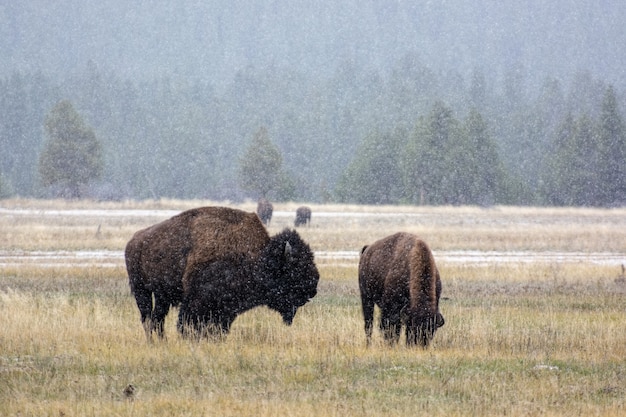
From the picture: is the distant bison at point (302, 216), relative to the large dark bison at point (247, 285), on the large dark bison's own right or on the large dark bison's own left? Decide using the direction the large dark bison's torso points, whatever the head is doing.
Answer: on the large dark bison's own left

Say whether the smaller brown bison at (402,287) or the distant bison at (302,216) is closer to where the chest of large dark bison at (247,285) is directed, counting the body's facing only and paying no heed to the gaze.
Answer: the smaller brown bison

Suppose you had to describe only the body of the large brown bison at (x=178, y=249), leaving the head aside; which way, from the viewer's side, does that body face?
to the viewer's right

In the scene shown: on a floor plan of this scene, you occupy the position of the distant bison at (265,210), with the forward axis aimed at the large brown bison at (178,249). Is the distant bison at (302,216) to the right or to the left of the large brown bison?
left

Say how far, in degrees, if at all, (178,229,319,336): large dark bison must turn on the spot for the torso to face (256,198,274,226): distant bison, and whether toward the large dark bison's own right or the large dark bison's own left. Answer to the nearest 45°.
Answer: approximately 90° to the large dark bison's own left

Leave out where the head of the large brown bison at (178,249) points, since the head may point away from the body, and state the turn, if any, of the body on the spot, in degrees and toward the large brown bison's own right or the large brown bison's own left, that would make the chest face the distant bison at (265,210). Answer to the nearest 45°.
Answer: approximately 90° to the large brown bison's own left

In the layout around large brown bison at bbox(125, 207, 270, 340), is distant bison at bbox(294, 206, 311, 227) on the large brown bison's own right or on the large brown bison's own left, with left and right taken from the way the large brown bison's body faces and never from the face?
on the large brown bison's own left

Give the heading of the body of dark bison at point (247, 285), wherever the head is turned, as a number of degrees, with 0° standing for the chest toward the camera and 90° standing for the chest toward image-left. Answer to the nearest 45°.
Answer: approximately 270°
